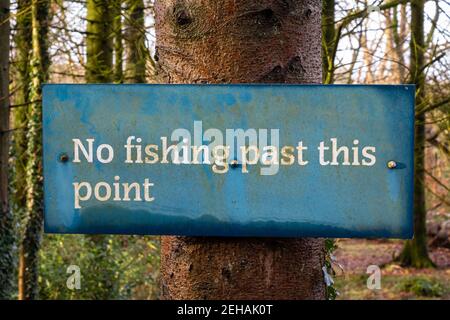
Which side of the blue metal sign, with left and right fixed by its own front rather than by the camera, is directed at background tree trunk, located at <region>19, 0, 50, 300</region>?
back

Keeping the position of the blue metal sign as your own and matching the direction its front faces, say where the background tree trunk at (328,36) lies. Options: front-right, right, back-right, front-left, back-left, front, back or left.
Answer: back

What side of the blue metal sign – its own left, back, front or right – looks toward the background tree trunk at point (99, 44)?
back

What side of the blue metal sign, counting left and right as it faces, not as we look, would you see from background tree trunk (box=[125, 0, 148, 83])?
back

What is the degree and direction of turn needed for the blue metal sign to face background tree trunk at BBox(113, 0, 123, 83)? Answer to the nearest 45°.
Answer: approximately 180°

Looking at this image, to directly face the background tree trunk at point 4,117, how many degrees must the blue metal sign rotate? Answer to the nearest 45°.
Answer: approximately 135° to its right

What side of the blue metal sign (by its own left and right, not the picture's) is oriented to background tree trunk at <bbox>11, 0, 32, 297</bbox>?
back

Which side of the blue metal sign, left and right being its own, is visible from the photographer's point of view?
front
